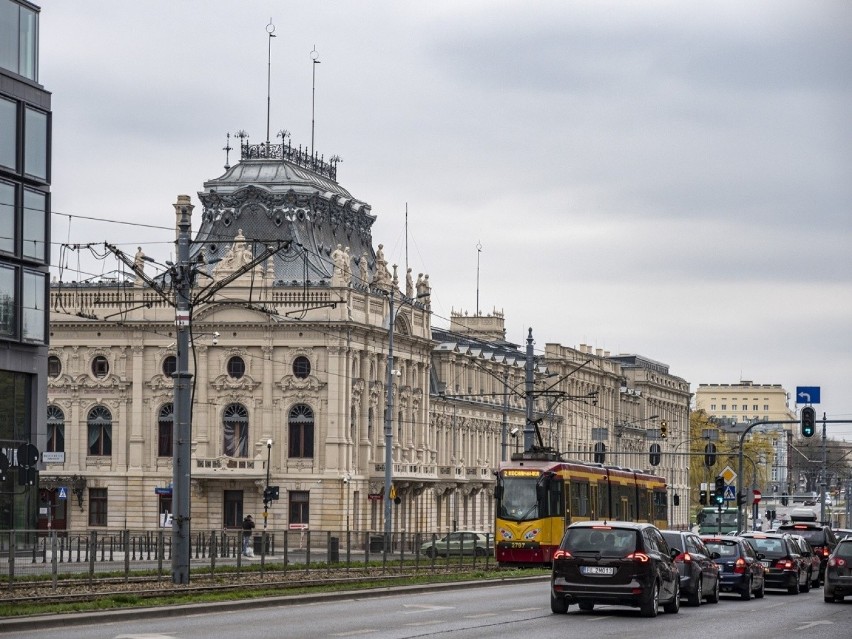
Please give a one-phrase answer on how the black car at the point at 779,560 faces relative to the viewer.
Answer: facing away from the viewer and to the right of the viewer

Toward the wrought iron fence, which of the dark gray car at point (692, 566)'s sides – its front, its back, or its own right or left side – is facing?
left

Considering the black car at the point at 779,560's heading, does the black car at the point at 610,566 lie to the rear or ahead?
to the rear

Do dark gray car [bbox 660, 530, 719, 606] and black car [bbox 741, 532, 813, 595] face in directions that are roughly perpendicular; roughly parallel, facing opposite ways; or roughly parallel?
roughly parallel

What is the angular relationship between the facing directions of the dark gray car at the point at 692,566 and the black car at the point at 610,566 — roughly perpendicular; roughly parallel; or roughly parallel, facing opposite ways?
roughly parallel

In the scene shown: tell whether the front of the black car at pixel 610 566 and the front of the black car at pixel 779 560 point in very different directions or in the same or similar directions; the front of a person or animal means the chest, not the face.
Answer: same or similar directions

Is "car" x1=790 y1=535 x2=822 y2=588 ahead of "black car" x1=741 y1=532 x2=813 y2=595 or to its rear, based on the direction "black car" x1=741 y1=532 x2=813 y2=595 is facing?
ahead

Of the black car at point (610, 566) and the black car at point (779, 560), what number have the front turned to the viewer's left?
0

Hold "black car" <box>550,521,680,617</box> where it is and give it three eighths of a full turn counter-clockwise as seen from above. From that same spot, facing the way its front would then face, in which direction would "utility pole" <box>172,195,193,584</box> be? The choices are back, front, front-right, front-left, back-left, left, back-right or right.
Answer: front-right

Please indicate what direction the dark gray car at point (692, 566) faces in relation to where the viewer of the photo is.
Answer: facing away from the viewer and to the right of the viewer

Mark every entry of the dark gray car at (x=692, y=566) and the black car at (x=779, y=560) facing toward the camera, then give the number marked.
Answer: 0

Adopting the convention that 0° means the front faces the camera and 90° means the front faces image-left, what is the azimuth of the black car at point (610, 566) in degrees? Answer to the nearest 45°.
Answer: approximately 225°

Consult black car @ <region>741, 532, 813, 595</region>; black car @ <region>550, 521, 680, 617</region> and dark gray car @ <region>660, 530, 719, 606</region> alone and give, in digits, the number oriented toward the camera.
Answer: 0

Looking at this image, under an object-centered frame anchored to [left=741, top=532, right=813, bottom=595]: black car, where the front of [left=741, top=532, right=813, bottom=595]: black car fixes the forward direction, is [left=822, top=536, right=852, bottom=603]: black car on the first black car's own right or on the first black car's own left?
on the first black car's own right

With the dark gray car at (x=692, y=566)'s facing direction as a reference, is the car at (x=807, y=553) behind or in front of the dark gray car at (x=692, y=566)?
in front
